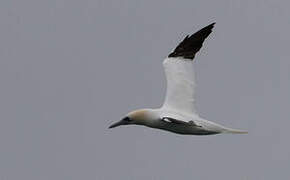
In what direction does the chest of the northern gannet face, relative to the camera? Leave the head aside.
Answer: to the viewer's left
